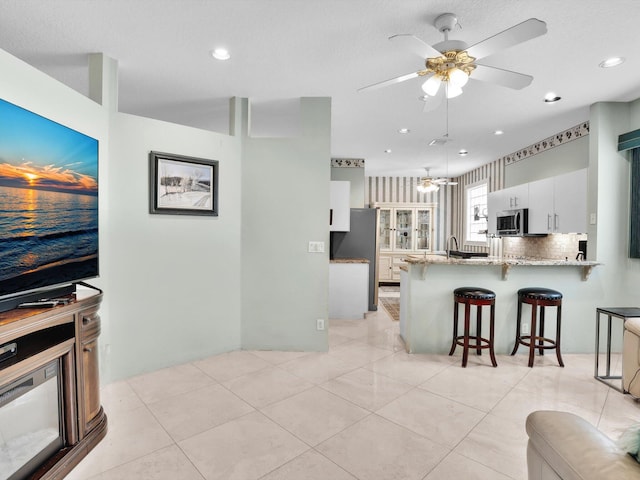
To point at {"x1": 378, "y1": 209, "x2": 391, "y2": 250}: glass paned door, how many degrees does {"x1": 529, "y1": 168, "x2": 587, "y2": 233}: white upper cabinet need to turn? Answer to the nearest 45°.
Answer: approximately 90° to its right

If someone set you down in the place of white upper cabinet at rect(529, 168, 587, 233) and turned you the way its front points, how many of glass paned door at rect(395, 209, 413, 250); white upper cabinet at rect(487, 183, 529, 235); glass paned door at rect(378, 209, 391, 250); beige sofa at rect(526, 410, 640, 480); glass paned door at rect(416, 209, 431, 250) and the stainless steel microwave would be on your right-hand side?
5

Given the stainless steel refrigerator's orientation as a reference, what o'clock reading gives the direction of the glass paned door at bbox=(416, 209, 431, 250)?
The glass paned door is roughly at 10 o'clock from the stainless steel refrigerator.

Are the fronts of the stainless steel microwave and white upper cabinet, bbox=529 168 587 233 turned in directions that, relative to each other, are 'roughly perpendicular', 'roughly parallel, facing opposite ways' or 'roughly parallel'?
roughly parallel

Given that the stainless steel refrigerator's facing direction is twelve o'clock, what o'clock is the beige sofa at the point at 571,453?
The beige sofa is roughly at 3 o'clock from the stainless steel refrigerator.

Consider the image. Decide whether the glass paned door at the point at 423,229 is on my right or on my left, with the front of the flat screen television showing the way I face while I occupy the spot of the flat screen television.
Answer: on my left

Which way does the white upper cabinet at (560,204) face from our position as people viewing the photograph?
facing the viewer and to the left of the viewer

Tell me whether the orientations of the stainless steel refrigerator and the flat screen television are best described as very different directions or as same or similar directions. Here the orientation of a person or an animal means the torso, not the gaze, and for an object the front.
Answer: same or similar directions

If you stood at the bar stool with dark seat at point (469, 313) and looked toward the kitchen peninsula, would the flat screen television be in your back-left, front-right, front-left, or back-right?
back-left

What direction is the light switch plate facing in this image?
toward the camera

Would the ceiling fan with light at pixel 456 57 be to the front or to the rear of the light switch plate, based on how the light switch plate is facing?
to the front

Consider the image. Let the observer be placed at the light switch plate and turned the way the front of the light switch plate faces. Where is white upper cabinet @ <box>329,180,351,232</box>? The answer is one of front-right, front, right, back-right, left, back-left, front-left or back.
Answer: back

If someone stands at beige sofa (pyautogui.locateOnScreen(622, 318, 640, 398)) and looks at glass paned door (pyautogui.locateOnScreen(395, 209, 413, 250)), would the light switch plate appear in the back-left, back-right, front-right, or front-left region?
front-left

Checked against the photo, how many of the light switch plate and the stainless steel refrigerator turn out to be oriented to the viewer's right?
1

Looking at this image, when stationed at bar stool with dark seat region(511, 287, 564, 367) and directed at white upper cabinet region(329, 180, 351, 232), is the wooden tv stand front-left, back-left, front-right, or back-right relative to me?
front-left

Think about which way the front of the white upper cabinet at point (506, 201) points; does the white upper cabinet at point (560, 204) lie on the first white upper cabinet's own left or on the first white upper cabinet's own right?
on the first white upper cabinet's own left

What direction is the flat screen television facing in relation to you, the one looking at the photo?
facing the viewer and to the right of the viewer

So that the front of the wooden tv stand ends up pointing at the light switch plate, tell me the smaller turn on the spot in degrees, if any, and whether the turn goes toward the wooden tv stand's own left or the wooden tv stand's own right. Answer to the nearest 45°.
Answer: approximately 45° to the wooden tv stand's own left

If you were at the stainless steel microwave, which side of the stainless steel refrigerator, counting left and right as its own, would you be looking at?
front

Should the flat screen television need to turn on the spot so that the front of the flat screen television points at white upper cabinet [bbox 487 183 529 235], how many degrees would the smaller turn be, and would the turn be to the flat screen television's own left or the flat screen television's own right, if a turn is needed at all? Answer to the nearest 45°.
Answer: approximately 45° to the flat screen television's own left

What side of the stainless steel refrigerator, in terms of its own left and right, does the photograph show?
right
